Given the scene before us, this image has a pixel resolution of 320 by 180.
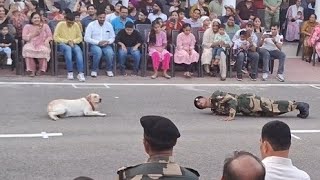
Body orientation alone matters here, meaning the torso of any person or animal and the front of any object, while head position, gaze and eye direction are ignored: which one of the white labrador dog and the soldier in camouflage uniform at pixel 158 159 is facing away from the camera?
the soldier in camouflage uniform

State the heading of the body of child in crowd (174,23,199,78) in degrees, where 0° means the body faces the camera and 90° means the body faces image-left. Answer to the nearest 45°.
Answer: approximately 0°

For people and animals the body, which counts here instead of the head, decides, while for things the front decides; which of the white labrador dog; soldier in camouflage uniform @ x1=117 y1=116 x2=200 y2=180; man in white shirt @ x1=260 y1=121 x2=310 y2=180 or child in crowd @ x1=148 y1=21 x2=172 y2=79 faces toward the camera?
the child in crowd

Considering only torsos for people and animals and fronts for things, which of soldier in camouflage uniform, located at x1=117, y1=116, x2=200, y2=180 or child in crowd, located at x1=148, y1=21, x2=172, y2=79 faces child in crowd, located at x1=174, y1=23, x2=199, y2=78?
the soldier in camouflage uniform

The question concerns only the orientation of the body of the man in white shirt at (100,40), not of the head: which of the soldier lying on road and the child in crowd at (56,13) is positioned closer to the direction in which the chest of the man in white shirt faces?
the soldier lying on road

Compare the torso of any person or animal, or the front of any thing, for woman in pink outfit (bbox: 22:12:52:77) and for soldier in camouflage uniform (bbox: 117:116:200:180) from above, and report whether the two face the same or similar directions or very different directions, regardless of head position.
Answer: very different directions

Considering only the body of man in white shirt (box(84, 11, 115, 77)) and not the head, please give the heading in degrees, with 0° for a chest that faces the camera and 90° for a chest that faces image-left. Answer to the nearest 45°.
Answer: approximately 0°

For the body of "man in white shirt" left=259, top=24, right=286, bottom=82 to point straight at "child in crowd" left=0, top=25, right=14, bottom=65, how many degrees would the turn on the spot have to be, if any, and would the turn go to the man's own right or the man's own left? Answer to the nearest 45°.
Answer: approximately 45° to the man's own right

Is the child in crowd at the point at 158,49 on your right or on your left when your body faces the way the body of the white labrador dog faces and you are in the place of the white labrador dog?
on your left

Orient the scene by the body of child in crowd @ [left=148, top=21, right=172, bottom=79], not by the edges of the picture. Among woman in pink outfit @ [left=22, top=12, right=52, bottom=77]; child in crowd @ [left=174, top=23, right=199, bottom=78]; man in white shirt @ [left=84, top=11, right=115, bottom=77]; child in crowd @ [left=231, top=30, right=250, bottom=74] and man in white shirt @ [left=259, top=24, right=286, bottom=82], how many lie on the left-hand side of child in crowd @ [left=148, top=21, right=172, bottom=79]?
3

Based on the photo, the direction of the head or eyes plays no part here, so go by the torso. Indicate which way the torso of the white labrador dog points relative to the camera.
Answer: to the viewer's right

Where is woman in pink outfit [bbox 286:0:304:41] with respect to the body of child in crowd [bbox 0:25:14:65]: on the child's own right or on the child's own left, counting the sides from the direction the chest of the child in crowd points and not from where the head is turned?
on the child's own left

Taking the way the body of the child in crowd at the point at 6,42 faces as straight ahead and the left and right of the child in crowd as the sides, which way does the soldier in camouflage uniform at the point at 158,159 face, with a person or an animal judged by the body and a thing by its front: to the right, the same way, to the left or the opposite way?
the opposite way

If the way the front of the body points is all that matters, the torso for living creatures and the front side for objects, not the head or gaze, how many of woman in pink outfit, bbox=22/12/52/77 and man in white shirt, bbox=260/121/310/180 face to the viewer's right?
0

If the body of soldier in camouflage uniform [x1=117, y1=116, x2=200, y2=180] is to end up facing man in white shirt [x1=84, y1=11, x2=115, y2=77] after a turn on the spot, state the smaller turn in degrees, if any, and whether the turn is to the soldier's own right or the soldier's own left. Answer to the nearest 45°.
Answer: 0° — they already face them
